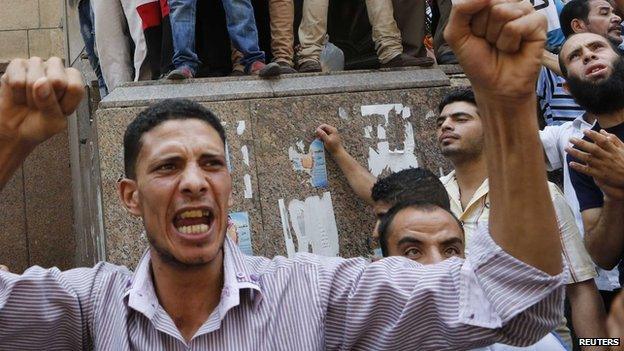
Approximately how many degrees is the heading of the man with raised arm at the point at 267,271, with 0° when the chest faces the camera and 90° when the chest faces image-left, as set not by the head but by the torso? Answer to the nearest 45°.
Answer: approximately 0°

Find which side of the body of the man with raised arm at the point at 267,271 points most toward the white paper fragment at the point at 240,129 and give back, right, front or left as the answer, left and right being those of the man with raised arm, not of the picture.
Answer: back
